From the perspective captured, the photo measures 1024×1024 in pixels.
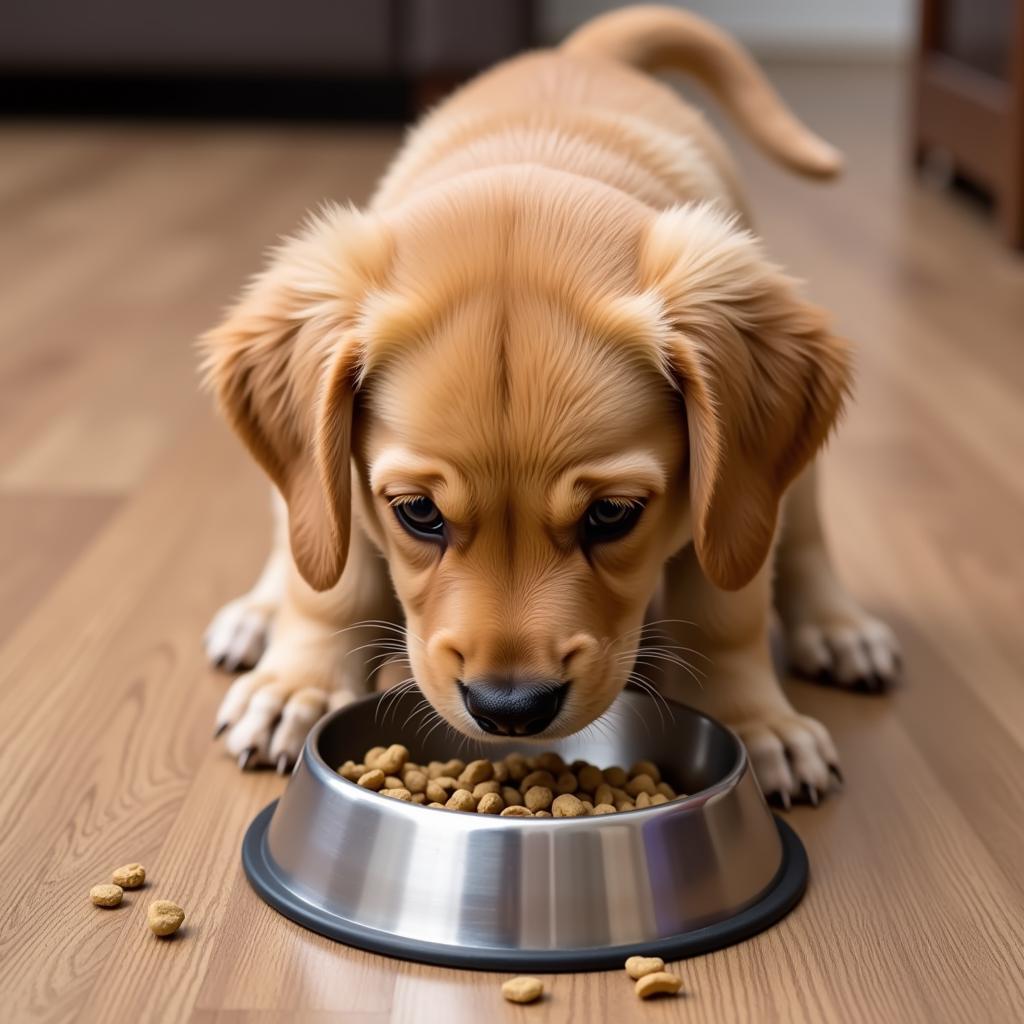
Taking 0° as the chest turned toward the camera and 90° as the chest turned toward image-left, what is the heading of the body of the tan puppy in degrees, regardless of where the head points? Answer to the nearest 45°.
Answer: approximately 0°
